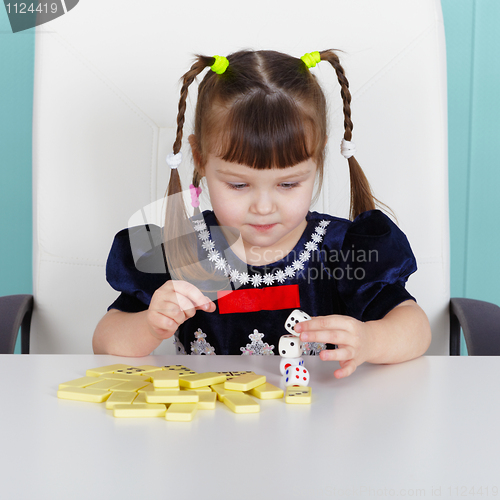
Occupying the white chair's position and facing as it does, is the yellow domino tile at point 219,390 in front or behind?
in front

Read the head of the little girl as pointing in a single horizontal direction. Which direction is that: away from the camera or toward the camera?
toward the camera

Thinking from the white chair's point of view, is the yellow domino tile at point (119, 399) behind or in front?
in front

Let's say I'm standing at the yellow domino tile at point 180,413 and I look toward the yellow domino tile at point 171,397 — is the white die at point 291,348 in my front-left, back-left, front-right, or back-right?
front-right

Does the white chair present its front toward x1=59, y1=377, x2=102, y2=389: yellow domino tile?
yes

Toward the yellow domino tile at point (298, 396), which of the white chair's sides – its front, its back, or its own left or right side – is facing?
front

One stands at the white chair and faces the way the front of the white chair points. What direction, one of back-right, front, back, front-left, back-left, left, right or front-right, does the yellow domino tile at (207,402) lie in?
front

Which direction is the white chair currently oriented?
toward the camera

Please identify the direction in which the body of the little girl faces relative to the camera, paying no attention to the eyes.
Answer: toward the camera

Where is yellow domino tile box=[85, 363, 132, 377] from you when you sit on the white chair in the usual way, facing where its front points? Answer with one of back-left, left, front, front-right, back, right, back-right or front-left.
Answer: front

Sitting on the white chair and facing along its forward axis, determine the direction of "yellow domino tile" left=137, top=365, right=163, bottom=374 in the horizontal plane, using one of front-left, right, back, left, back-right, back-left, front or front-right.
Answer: front

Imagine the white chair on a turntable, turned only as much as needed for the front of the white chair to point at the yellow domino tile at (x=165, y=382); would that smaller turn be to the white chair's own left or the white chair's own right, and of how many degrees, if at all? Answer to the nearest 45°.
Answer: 0° — it already faces it

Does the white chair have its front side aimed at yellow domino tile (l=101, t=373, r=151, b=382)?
yes

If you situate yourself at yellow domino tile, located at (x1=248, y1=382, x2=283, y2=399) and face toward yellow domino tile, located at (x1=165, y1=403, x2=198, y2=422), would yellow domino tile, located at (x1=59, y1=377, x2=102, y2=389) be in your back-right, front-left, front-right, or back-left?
front-right
